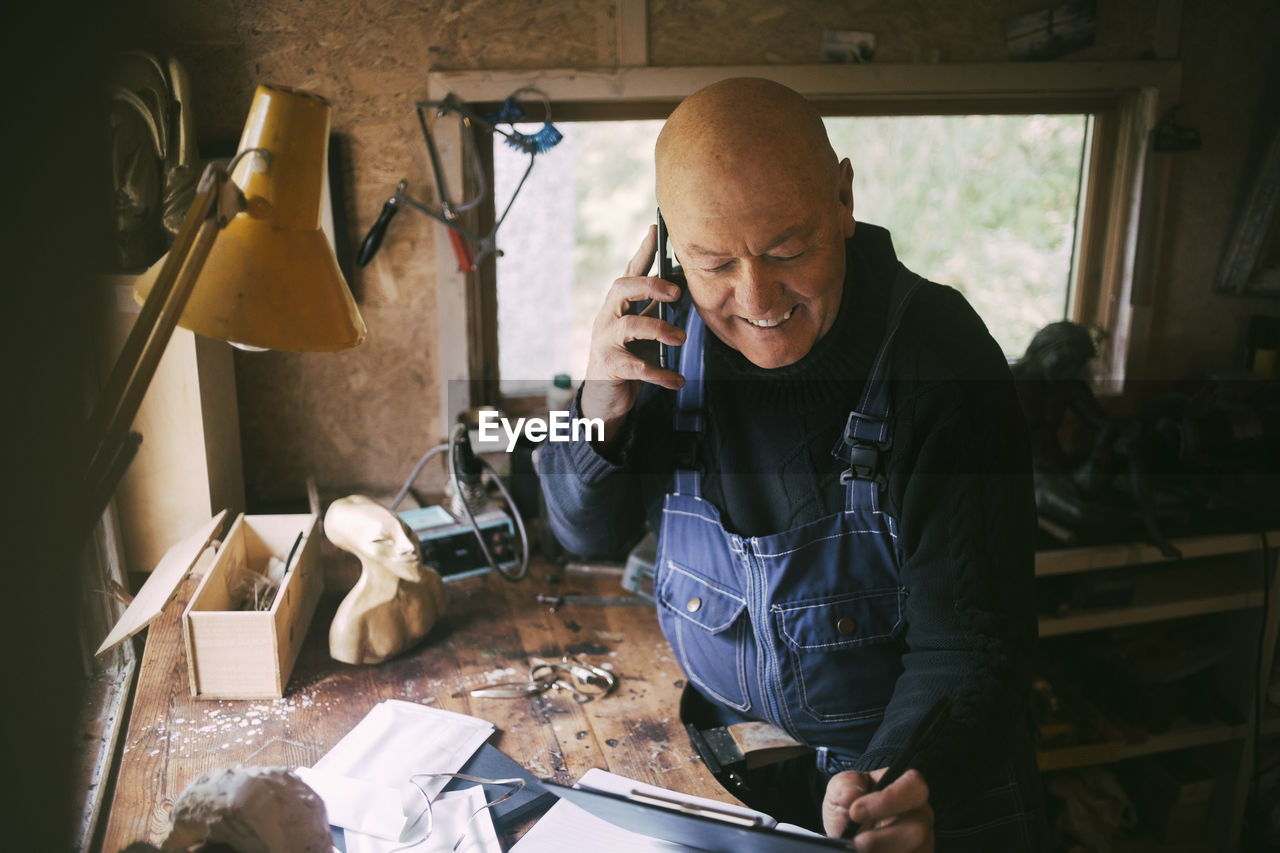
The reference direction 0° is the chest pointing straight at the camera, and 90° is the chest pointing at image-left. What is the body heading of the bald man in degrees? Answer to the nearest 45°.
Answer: approximately 45°

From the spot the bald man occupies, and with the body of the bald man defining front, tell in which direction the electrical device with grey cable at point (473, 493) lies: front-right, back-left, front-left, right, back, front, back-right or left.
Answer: right

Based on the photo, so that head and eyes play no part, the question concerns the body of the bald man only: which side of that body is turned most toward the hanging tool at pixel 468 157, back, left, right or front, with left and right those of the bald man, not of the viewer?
right

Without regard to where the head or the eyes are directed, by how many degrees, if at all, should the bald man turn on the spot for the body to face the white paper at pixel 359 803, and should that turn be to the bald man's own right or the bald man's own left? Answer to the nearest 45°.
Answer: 0° — they already face it

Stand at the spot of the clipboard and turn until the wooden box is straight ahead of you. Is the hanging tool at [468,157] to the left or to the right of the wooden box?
right

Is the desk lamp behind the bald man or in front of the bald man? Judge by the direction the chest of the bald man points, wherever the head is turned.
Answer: in front
